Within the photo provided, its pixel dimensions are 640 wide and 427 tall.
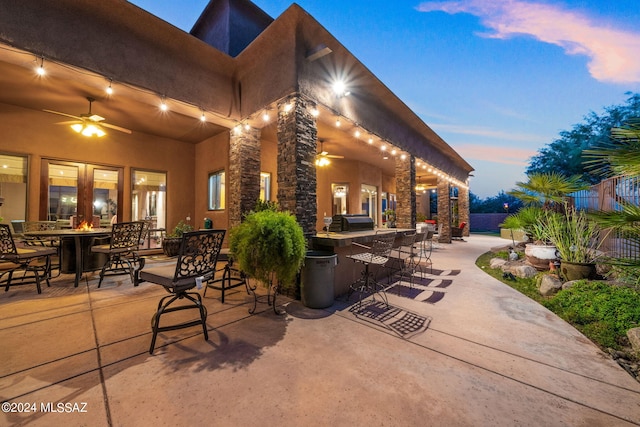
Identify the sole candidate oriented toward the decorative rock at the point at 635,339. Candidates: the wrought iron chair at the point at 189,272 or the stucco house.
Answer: the stucco house

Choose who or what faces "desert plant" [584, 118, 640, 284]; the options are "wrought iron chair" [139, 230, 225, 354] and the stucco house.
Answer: the stucco house

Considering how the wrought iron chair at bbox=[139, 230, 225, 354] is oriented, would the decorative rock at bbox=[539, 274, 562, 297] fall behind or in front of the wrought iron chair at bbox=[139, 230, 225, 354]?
behind

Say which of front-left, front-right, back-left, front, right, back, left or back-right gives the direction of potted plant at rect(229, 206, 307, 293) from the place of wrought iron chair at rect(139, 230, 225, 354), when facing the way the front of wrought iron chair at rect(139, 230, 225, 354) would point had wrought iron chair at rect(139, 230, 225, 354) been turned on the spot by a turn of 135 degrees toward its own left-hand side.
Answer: left

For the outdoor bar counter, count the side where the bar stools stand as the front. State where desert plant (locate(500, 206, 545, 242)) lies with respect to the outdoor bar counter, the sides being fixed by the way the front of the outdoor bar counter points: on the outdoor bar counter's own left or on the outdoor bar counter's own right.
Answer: on the outdoor bar counter's own left

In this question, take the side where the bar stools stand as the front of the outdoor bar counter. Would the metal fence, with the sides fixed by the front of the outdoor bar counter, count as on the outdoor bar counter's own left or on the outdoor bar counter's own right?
on the outdoor bar counter's own left

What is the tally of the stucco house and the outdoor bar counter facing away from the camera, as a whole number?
0

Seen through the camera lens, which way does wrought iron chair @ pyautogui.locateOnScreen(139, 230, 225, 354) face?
facing away from the viewer and to the left of the viewer

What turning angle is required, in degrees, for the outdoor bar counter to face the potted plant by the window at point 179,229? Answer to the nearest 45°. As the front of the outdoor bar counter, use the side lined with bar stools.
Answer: approximately 180°
